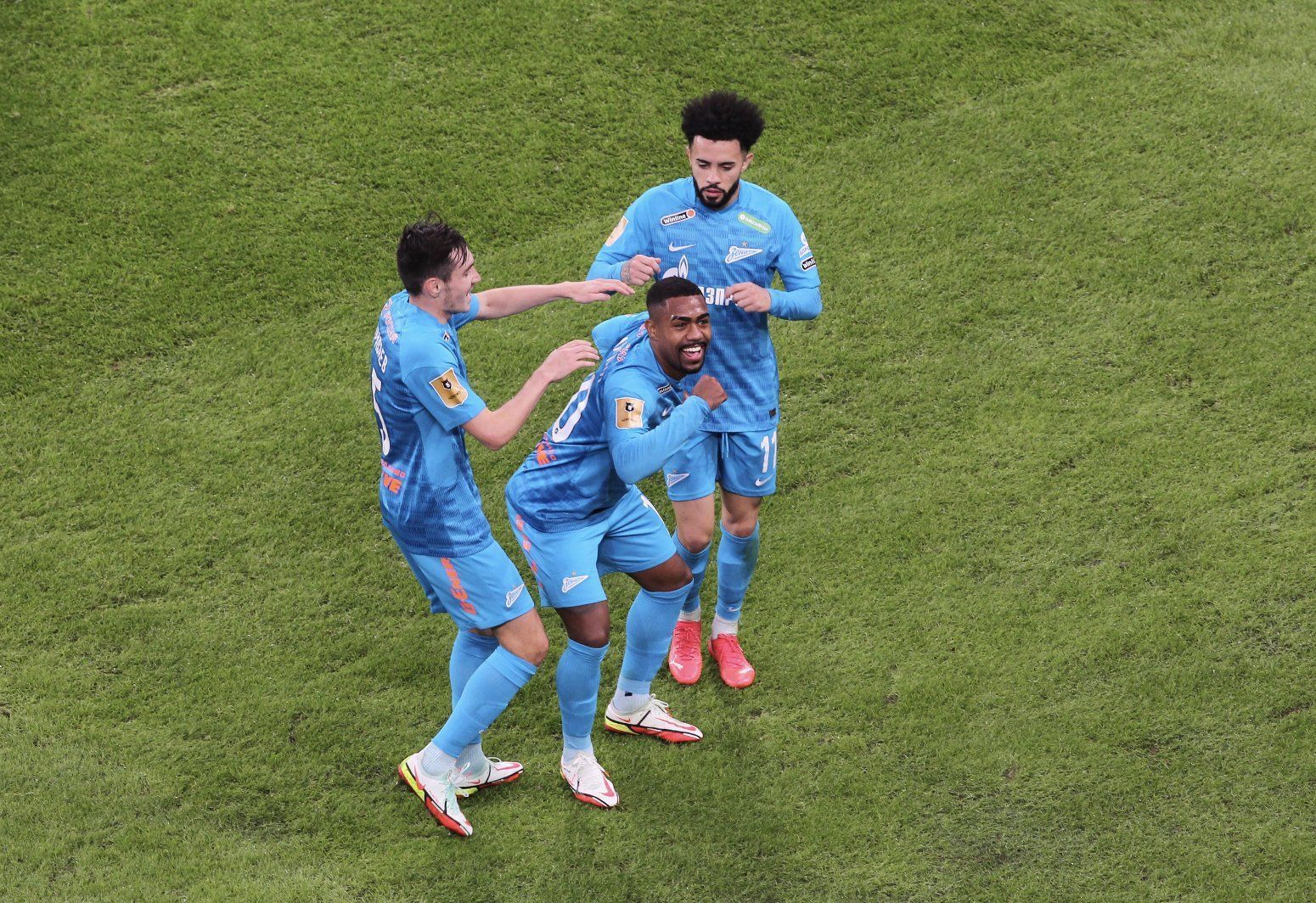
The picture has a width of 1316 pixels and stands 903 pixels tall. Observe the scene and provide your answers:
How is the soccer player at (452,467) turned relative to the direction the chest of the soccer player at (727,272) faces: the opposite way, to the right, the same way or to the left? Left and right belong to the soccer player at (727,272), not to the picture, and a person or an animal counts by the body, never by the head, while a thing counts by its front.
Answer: to the left

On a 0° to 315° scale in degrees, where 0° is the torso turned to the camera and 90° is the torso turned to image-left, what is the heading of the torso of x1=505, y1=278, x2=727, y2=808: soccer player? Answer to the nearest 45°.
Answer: approximately 315°

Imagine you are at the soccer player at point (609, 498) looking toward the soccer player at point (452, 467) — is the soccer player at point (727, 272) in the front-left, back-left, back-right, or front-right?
back-right

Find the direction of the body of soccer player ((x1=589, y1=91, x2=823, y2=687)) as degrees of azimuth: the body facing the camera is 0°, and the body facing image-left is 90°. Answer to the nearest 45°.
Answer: approximately 0°

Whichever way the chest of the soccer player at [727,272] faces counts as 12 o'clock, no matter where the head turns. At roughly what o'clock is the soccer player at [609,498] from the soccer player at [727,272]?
the soccer player at [609,498] is roughly at 1 o'clock from the soccer player at [727,272].

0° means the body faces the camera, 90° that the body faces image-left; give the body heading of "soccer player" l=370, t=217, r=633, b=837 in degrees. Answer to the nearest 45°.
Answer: approximately 270°

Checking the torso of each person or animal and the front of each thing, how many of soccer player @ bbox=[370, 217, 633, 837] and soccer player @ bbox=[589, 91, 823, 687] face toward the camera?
1

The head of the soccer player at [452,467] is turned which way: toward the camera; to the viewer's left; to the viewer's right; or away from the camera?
to the viewer's right
